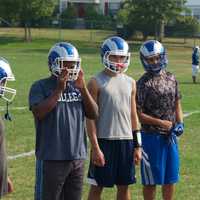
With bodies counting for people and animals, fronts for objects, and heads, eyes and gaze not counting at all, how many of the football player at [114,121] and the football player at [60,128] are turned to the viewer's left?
0

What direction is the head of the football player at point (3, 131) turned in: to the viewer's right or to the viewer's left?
to the viewer's right

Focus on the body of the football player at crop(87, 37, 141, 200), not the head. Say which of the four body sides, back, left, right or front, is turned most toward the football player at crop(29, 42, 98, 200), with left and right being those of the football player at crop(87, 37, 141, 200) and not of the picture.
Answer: right

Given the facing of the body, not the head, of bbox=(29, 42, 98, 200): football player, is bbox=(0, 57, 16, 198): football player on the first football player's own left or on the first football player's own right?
on the first football player's own right

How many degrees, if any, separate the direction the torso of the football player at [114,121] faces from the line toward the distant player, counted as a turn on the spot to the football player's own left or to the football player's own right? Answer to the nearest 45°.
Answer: approximately 135° to the football player's own left

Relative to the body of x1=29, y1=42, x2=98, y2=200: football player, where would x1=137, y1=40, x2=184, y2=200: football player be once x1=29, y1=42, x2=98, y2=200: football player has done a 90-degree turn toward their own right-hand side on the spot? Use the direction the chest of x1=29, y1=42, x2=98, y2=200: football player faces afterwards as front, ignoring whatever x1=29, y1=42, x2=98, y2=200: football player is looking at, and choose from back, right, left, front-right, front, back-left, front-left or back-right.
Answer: back

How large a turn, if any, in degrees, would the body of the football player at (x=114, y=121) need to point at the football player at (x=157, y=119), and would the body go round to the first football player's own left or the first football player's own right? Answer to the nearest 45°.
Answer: approximately 90° to the first football player's own left

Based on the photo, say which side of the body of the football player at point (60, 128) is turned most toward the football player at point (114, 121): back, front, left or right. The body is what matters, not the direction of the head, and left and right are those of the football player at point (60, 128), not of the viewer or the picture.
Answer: left

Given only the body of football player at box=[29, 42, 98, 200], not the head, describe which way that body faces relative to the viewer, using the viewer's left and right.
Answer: facing the viewer and to the right of the viewer

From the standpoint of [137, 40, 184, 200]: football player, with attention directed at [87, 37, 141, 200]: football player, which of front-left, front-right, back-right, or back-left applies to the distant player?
back-right
